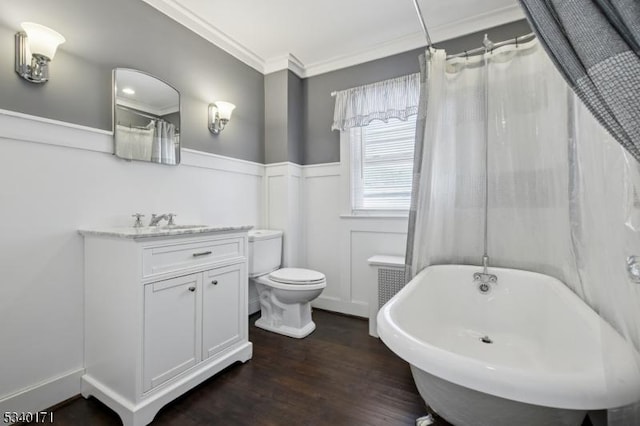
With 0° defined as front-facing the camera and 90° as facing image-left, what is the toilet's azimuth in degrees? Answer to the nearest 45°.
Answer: approximately 315°

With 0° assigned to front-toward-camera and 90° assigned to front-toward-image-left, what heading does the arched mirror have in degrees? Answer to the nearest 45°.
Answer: approximately 315°

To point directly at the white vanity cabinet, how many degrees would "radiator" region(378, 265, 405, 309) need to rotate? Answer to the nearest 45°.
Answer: approximately 45° to its right

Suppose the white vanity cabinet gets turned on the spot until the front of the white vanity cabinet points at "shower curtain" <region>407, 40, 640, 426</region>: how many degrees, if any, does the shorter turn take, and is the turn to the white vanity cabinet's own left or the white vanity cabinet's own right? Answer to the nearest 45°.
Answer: approximately 45° to the white vanity cabinet's own left

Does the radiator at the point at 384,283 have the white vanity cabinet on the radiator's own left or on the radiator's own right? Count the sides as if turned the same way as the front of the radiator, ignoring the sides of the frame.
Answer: on the radiator's own right
